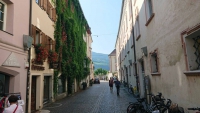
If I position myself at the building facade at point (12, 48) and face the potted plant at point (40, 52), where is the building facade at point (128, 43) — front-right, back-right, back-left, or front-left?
front-right

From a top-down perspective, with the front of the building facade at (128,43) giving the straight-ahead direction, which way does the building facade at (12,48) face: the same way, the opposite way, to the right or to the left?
the opposite way

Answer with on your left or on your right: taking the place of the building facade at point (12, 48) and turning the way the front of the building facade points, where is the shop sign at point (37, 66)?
on your left

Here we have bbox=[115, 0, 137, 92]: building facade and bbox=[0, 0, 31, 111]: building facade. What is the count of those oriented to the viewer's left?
1

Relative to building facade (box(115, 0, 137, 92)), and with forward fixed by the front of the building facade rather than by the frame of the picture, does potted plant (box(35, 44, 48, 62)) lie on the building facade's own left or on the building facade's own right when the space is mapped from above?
on the building facade's own left

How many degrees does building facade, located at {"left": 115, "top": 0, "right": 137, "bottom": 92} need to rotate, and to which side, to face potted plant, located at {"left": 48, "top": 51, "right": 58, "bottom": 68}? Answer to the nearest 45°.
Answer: approximately 45° to its left

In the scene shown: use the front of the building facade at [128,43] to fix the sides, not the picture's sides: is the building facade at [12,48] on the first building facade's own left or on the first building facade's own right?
on the first building facade's own left

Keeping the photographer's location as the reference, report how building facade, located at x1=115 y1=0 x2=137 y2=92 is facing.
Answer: facing to the left of the viewer

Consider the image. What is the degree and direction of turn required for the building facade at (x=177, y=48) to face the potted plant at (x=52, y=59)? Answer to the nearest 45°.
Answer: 0° — it already faces it

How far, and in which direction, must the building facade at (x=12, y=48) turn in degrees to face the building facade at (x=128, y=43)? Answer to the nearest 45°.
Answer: approximately 90° to its left

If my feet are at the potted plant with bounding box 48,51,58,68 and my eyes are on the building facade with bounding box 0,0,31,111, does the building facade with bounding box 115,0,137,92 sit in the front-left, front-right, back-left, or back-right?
back-left

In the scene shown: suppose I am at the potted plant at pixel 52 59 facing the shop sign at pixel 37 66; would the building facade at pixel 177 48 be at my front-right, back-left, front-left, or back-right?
front-left

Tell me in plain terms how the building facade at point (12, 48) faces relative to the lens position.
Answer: facing the viewer and to the right of the viewer
